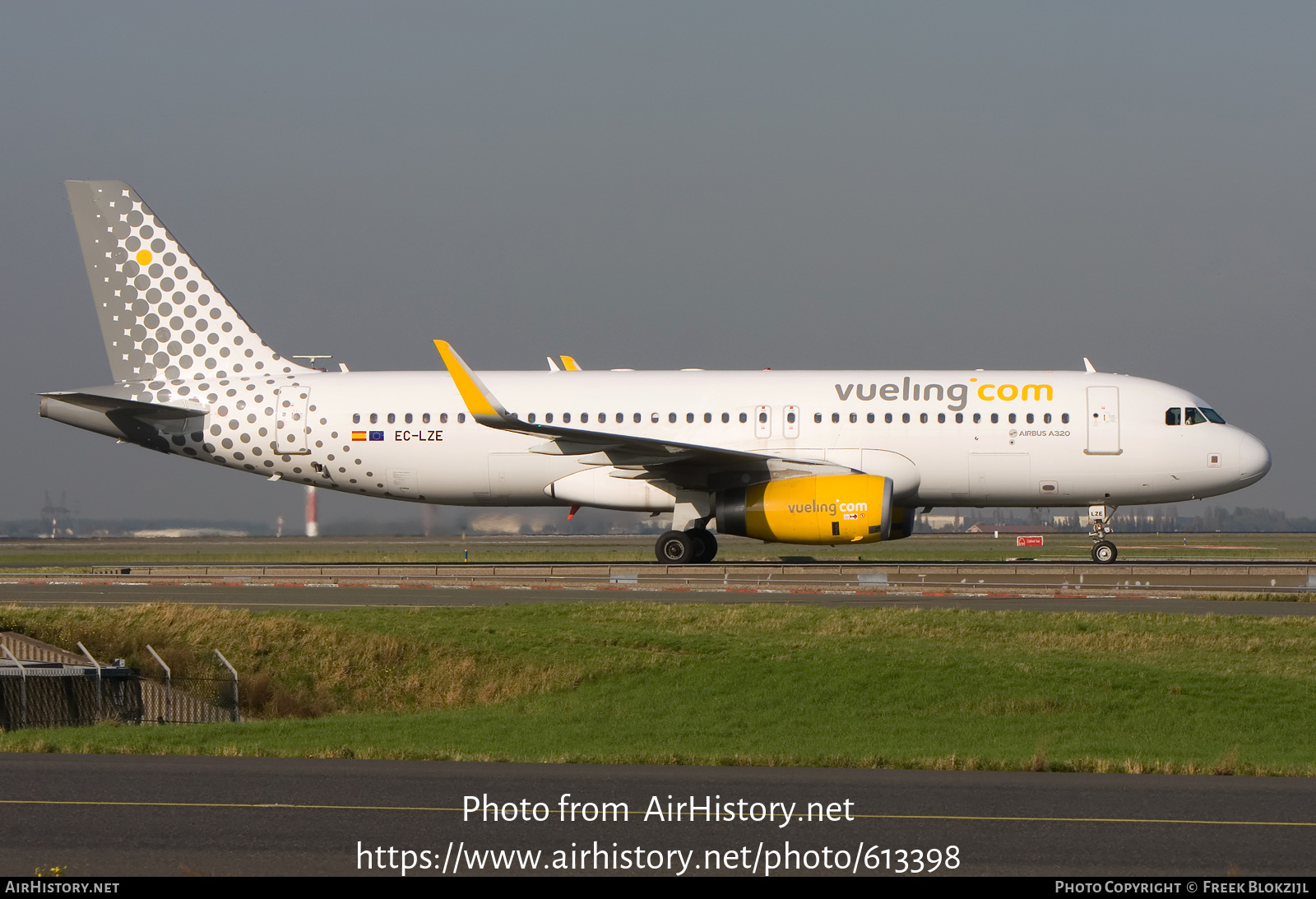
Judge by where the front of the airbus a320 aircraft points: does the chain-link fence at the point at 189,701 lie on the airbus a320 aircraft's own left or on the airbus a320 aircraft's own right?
on the airbus a320 aircraft's own right

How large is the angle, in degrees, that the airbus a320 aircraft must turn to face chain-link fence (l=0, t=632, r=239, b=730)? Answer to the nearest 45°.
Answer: approximately 135° to its right

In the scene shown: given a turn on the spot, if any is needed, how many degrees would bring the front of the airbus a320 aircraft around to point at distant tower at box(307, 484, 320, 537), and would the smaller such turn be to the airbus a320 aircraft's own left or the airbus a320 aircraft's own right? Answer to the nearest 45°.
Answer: approximately 135° to the airbus a320 aircraft's own left

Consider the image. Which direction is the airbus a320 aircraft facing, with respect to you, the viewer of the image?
facing to the right of the viewer

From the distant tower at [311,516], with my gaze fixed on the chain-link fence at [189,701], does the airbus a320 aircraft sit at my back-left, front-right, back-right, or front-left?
front-left
